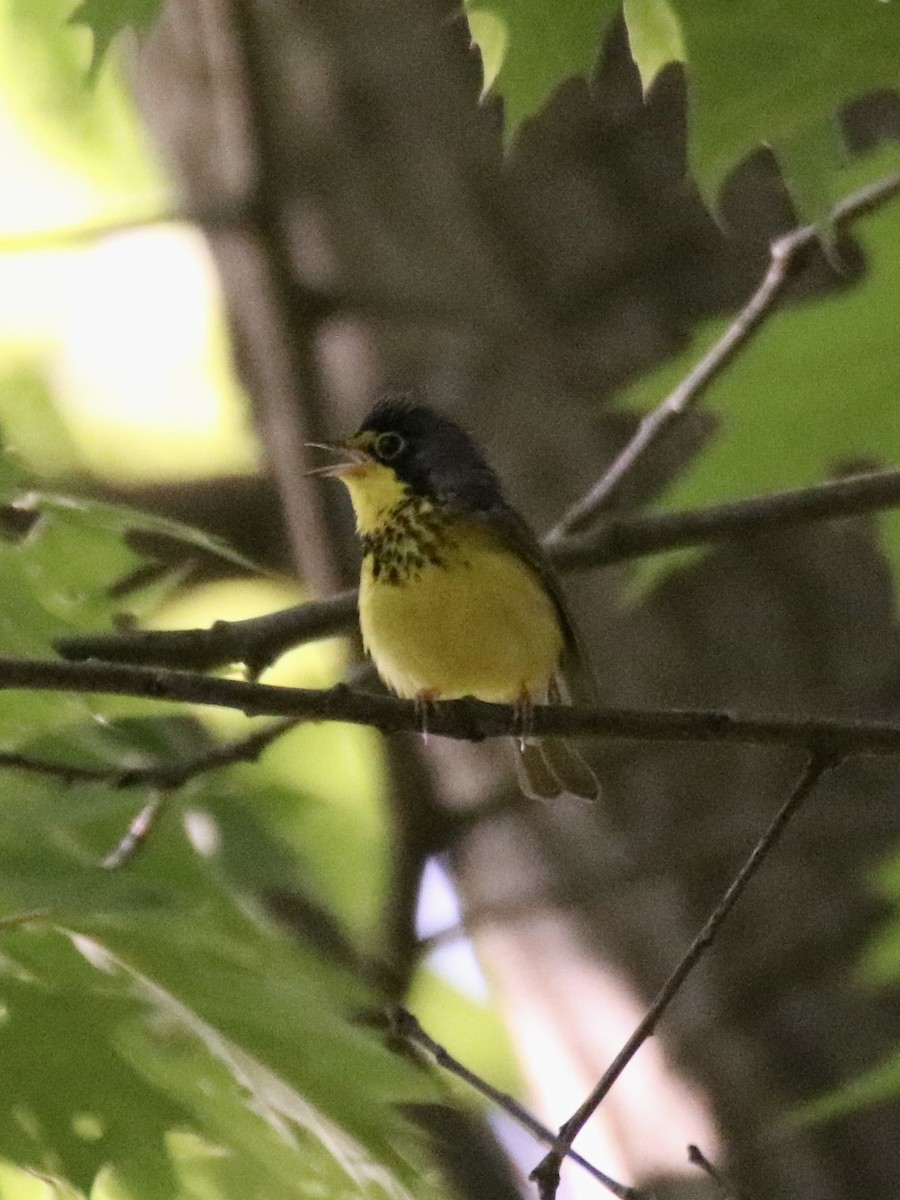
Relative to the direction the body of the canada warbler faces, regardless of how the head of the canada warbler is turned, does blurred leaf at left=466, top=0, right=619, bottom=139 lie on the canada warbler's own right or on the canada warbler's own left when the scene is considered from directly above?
on the canada warbler's own left

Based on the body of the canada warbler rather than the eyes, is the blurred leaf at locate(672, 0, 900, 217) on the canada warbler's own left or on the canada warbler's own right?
on the canada warbler's own left

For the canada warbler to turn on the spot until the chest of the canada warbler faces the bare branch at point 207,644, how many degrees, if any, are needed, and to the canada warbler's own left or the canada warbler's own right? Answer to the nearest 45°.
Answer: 0° — it already faces it

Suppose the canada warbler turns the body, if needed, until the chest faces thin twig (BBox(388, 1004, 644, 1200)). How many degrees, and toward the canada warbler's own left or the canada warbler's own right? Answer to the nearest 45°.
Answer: approximately 45° to the canada warbler's own left

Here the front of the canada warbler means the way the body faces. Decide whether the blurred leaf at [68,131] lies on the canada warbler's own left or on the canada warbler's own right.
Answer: on the canada warbler's own right

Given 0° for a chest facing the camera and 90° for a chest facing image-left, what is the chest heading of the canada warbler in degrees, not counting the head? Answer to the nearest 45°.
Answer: approximately 45°

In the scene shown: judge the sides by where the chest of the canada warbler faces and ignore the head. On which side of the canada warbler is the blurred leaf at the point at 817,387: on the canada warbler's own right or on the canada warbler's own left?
on the canada warbler's own left
